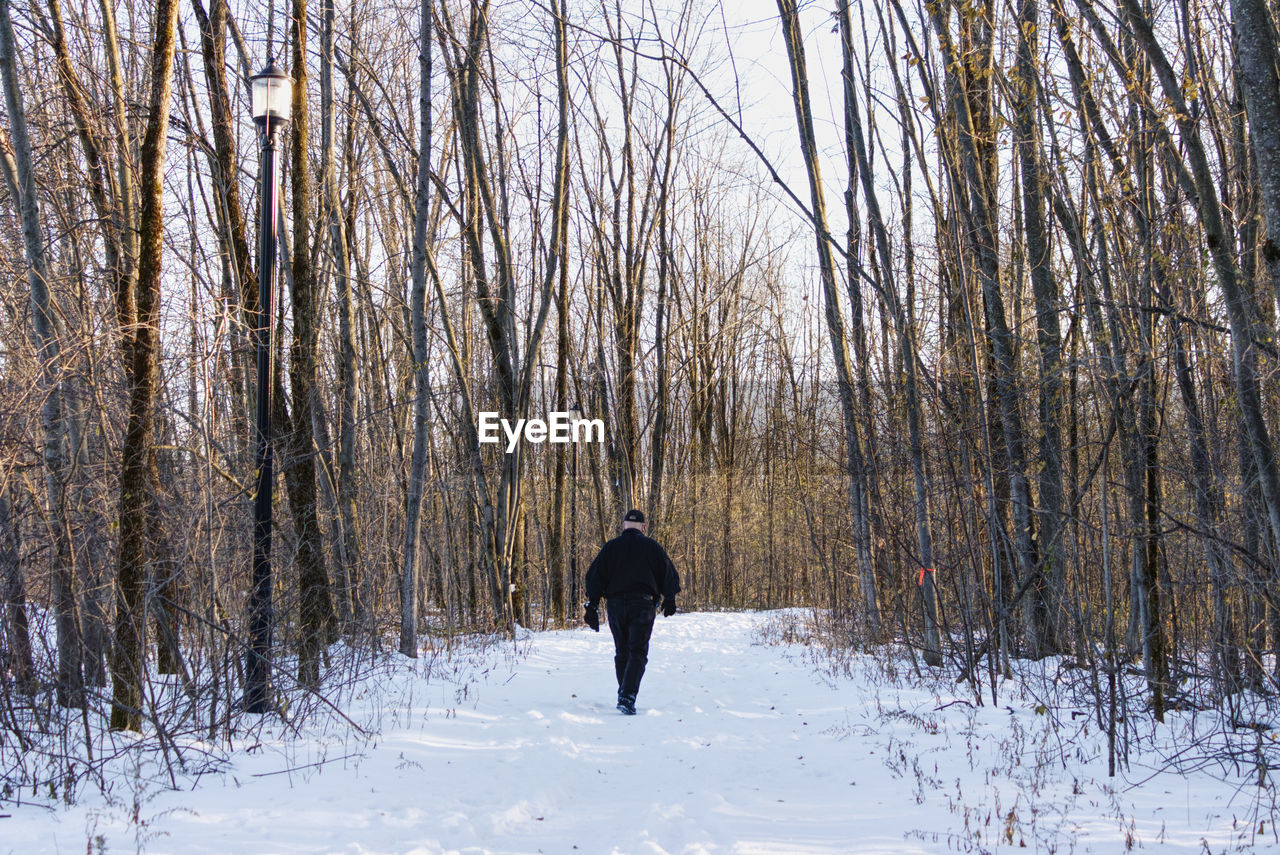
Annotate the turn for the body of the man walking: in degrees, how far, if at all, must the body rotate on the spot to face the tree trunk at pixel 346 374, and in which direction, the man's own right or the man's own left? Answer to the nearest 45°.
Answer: approximately 45° to the man's own left

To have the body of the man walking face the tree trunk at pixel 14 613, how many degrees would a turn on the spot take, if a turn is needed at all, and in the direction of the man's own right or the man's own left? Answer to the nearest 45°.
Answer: approximately 135° to the man's own left

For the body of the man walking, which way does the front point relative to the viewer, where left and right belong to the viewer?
facing away from the viewer

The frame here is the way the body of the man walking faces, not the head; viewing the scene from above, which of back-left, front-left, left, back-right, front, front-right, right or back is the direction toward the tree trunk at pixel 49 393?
back-left

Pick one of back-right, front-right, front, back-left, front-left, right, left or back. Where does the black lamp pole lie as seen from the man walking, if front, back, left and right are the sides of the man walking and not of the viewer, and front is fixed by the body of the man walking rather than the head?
back-left

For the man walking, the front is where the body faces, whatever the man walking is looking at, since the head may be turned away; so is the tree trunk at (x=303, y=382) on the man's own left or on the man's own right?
on the man's own left

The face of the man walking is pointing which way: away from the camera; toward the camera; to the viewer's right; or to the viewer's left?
away from the camera
